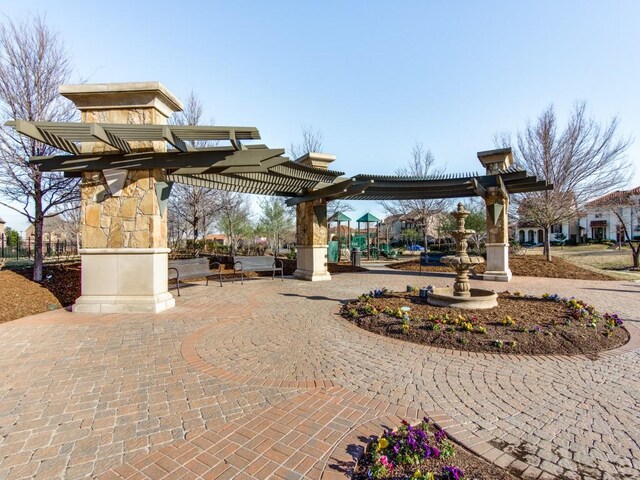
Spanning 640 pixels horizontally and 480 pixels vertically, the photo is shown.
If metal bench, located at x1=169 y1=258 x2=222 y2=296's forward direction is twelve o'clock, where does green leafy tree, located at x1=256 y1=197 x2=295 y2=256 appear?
The green leafy tree is roughly at 8 o'clock from the metal bench.

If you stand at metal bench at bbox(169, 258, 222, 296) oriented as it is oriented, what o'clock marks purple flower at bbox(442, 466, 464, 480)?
The purple flower is roughly at 1 o'clock from the metal bench.

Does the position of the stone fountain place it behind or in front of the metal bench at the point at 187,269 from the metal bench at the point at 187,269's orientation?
in front

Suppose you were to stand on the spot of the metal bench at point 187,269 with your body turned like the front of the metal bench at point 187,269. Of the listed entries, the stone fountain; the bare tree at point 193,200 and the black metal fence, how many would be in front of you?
1

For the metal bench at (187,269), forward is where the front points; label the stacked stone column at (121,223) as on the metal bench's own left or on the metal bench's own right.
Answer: on the metal bench's own right

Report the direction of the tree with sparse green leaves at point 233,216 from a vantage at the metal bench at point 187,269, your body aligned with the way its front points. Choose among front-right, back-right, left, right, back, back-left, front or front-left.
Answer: back-left

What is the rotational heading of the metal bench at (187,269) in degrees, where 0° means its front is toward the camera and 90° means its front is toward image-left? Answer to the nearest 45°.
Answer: approximately 315°

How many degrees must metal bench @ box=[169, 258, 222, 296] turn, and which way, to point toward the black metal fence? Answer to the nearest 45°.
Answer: approximately 180°

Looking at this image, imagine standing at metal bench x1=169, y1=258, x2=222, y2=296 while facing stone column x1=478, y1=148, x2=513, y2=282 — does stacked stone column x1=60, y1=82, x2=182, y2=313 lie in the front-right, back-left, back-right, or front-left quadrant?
back-right

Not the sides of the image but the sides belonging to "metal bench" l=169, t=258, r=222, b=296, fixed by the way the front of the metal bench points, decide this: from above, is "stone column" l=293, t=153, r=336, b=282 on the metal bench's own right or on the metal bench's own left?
on the metal bench's own left

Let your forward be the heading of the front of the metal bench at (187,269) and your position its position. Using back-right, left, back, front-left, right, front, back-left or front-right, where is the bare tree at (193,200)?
back-left

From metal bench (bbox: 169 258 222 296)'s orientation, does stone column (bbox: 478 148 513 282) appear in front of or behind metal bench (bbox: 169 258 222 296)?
in front
